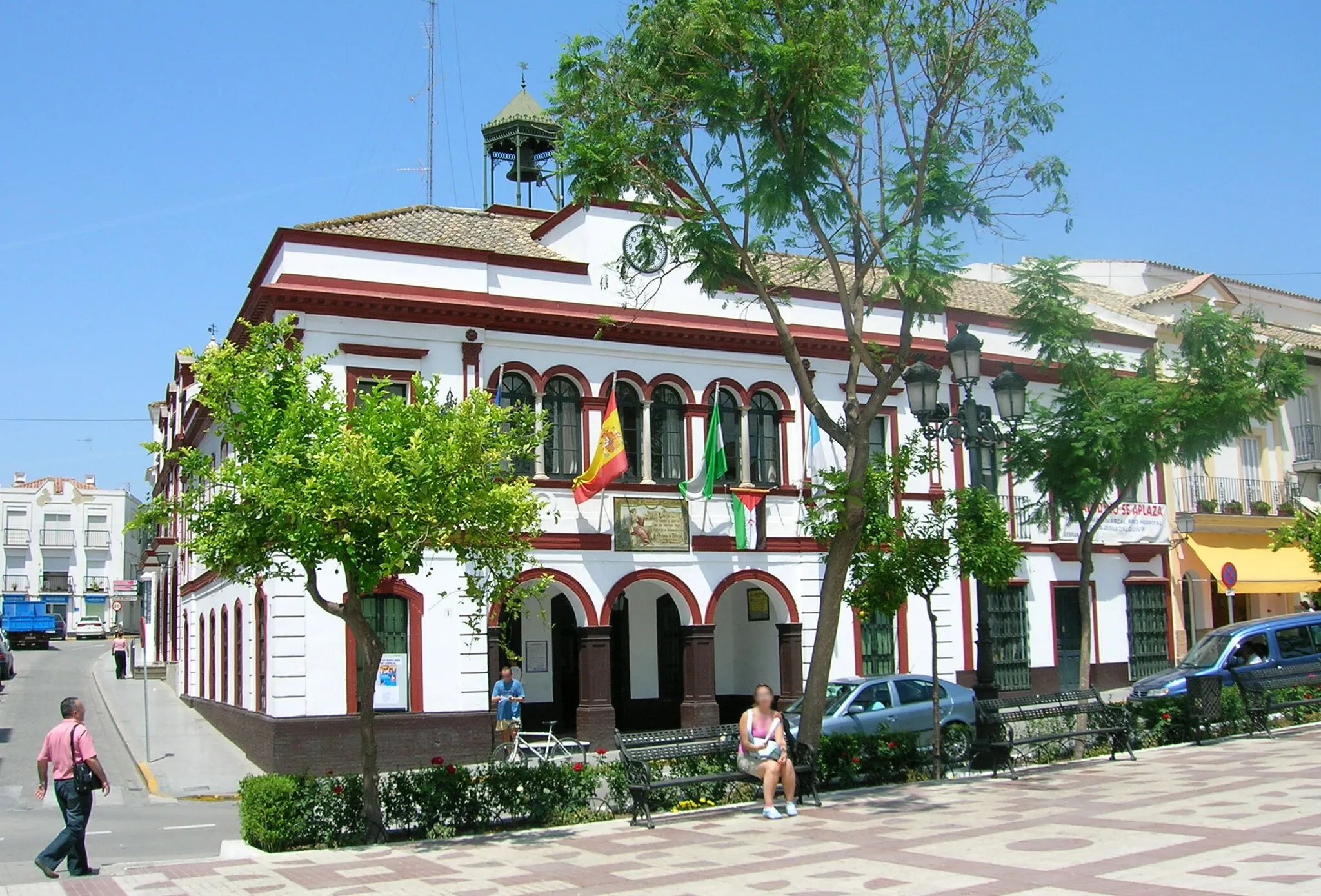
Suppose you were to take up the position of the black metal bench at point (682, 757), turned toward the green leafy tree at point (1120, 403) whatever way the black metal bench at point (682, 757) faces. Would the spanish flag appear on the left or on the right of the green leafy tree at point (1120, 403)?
left

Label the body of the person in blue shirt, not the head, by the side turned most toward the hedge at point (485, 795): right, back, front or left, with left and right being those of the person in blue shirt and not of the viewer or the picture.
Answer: front

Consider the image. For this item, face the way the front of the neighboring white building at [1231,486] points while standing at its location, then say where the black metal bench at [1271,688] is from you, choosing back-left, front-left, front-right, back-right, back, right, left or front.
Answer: front-left

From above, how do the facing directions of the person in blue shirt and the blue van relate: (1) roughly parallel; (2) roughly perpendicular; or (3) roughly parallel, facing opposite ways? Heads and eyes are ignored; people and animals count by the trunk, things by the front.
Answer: roughly perpendicular

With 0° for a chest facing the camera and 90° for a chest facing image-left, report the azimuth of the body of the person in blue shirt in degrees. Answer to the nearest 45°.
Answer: approximately 0°

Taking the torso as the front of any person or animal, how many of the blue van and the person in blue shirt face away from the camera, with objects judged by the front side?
0

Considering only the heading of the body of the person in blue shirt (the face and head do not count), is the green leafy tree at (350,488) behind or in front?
in front

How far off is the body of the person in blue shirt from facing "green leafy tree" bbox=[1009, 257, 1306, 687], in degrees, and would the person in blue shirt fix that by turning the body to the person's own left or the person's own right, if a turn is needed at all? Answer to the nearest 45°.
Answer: approximately 90° to the person's own left

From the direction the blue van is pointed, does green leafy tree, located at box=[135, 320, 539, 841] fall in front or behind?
in front

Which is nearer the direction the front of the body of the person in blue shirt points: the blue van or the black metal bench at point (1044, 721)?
the black metal bench

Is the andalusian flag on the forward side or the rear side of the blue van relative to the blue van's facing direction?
on the forward side
